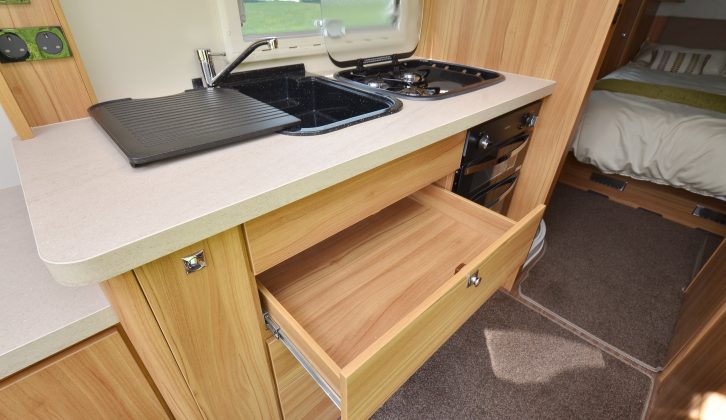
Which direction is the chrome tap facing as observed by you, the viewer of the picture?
facing to the right of the viewer

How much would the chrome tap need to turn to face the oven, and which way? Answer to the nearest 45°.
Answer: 0° — it already faces it

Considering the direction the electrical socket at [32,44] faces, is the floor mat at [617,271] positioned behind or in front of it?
in front
